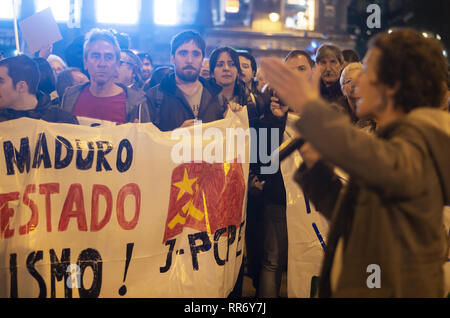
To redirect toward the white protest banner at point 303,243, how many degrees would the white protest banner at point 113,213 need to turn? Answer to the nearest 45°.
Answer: approximately 90° to its left

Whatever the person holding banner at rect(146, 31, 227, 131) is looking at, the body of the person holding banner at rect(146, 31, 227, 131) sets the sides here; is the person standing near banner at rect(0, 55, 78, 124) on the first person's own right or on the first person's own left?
on the first person's own right

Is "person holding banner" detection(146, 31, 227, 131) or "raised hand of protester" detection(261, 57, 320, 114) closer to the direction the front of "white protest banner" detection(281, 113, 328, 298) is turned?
the raised hand of protester

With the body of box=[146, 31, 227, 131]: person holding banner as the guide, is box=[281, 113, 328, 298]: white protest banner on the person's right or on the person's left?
on the person's left

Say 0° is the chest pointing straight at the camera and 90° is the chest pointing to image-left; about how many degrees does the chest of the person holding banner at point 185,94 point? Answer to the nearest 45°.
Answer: approximately 0°
